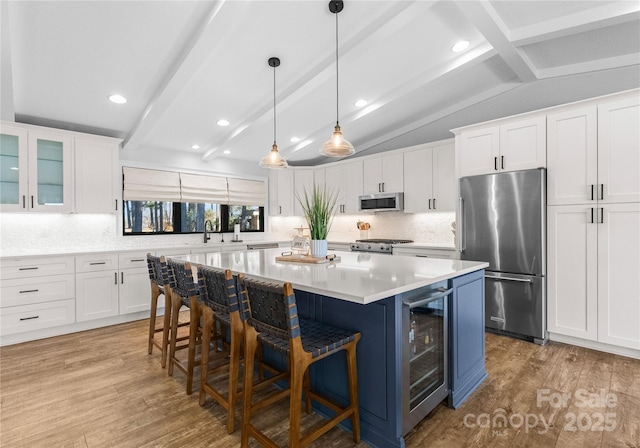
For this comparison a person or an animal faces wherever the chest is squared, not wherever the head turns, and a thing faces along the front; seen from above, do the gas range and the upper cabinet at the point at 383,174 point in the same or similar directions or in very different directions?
same or similar directions

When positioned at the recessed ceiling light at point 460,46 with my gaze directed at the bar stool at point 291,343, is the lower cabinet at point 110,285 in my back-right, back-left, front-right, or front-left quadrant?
front-right

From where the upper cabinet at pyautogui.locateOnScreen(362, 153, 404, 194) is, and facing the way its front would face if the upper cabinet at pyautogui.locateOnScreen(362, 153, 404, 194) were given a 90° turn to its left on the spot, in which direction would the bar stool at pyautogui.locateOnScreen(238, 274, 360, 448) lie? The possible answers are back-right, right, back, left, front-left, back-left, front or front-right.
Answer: front-right

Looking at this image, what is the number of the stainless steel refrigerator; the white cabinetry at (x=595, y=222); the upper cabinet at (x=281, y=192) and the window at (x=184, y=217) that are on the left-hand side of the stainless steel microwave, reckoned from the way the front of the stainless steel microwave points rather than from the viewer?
2

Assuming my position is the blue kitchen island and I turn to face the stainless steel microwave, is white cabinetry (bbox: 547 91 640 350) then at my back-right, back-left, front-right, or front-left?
front-right

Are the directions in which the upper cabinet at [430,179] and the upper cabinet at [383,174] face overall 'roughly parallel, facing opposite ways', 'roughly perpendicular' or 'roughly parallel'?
roughly parallel

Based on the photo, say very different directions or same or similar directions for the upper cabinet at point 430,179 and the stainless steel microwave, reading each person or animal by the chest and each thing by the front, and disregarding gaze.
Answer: same or similar directions

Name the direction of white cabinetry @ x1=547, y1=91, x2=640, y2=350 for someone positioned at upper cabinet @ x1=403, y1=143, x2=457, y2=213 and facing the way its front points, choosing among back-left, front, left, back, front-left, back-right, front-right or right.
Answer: left

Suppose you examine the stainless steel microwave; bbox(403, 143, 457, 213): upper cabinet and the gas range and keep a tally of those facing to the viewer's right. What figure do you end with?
0

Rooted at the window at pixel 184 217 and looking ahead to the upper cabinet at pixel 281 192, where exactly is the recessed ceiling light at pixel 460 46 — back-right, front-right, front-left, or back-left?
front-right

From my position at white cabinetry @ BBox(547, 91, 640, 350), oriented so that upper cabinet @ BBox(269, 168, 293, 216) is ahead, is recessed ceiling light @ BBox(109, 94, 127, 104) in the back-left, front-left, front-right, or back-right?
front-left

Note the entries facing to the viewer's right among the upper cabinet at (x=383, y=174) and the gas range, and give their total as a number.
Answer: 0

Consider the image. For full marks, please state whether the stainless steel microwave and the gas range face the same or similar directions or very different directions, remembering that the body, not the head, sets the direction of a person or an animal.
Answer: same or similar directions

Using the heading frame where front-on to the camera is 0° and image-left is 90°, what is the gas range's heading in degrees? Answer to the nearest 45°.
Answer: approximately 45°

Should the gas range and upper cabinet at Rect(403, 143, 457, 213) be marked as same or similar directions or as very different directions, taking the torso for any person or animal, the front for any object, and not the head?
same or similar directions

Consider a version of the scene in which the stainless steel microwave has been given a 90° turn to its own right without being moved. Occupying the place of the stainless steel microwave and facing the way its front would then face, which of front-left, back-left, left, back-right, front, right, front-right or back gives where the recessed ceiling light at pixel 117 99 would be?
left

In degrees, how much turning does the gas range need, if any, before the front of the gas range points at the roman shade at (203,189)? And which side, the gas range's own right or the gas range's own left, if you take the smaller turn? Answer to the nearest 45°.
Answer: approximately 45° to the gas range's own right

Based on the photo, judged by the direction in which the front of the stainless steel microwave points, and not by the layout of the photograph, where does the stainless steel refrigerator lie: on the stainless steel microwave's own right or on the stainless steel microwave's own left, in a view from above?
on the stainless steel microwave's own left

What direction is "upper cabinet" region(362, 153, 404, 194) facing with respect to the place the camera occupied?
facing the viewer and to the left of the viewer

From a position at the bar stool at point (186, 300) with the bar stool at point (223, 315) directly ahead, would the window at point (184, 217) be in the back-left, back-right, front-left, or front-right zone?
back-left
